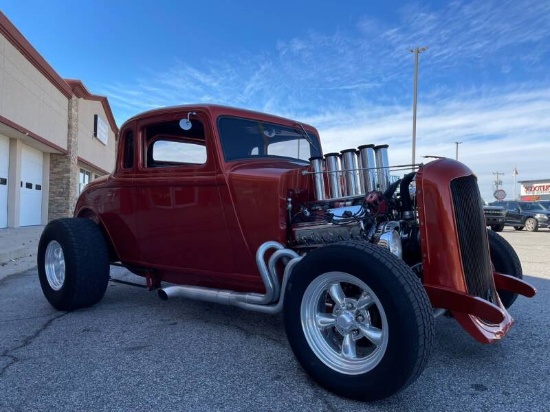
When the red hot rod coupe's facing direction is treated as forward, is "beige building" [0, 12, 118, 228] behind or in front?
behind

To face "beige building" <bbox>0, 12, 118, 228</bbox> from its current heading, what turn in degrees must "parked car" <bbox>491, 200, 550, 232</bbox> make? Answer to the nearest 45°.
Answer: approximately 90° to its right

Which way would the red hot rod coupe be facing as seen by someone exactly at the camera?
facing the viewer and to the right of the viewer
